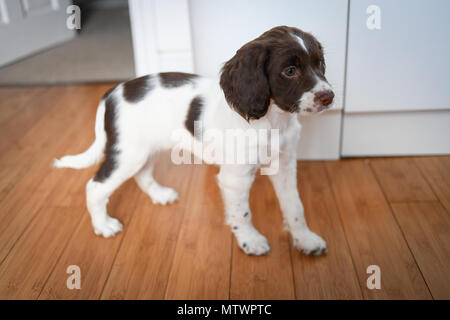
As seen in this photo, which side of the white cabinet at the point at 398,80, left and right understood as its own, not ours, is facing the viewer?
front

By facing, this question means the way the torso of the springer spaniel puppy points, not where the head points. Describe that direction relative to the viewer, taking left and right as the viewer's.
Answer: facing the viewer and to the right of the viewer
